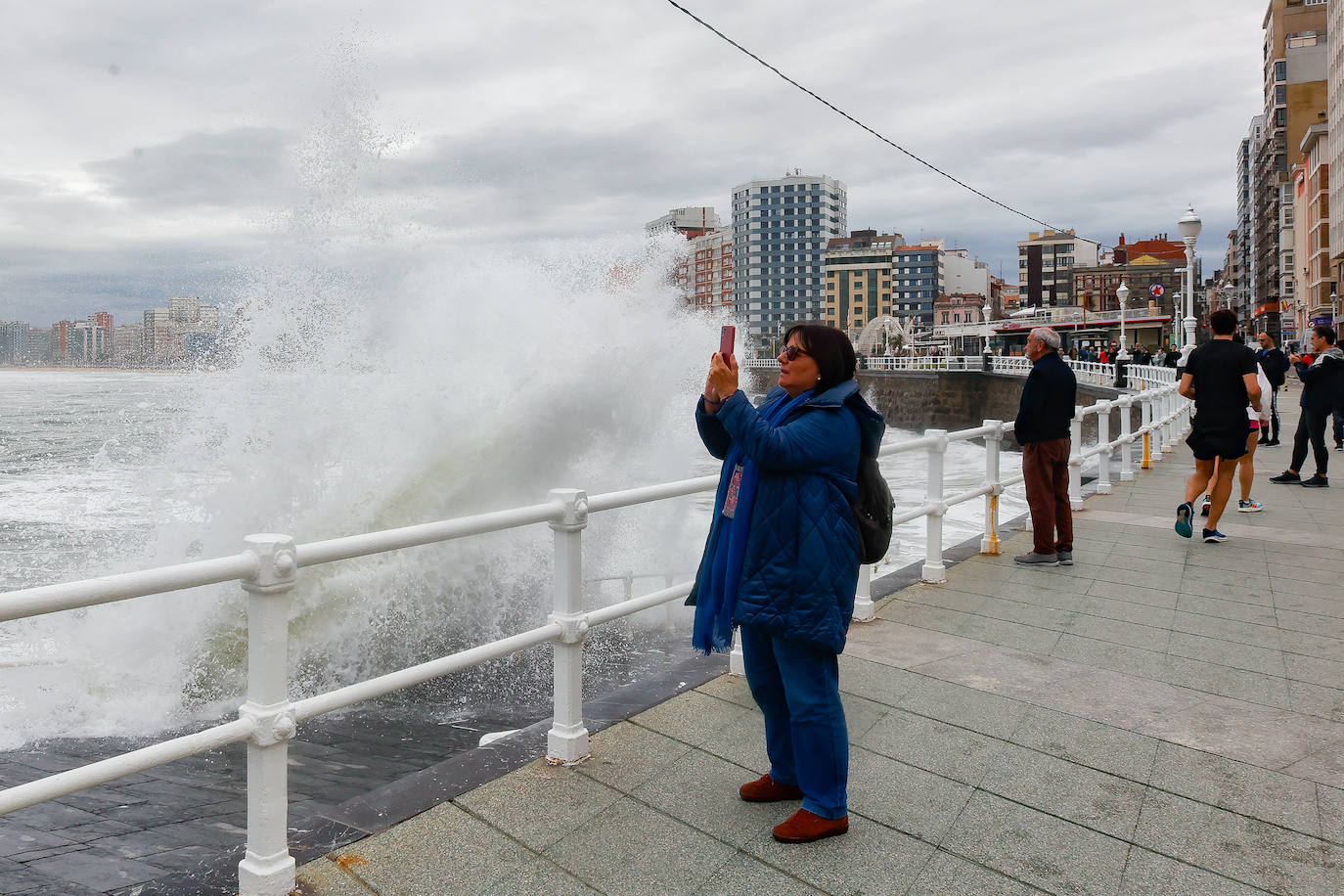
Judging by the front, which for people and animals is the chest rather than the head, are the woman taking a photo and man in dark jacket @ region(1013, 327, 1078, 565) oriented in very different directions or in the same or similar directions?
same or similar directions

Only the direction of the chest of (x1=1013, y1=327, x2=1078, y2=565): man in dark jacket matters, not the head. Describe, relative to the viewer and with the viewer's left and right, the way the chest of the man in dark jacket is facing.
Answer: facing to the left of the viewer

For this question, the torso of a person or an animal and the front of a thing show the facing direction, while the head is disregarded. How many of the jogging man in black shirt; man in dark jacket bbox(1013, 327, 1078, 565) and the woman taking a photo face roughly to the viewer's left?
2

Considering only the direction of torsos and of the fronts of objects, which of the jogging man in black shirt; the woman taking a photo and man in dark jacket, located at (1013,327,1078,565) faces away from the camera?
the jogging man in black shirt

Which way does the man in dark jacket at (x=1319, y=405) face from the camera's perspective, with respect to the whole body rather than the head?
to the viewer's left

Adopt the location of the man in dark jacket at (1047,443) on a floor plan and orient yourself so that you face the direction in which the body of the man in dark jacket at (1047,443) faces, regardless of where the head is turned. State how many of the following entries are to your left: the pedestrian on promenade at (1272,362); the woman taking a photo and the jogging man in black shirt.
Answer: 1

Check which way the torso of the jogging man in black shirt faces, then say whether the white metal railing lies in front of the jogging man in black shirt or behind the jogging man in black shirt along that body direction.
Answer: behind

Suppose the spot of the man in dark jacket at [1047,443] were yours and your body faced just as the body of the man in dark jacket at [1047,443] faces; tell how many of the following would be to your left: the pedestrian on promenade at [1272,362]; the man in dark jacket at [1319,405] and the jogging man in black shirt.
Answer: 0

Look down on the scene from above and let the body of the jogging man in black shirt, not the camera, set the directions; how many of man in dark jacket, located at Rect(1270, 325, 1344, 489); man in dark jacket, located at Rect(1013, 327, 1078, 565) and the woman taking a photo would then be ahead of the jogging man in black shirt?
1

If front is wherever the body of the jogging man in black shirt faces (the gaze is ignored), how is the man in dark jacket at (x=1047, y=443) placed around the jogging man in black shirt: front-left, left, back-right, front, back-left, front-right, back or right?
back-left

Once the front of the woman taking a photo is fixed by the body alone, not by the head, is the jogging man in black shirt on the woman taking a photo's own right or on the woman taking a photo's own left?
on the woman taking a photo's own right

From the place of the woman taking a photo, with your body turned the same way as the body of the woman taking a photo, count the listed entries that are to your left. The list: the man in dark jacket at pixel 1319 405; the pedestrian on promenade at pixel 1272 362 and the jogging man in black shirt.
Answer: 0

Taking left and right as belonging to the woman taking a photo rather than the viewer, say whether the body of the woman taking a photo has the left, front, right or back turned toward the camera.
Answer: left

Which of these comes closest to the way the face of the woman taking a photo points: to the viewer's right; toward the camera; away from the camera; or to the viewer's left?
to the viewer's left
